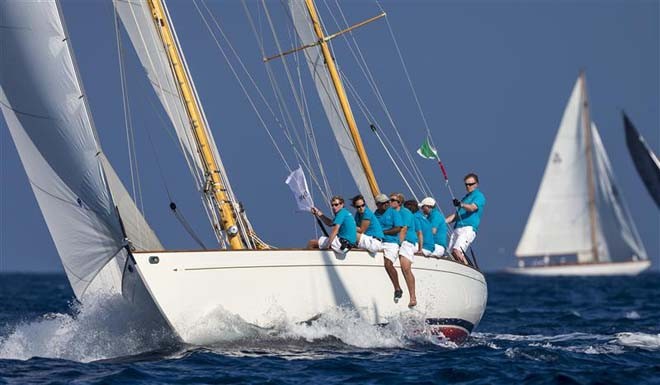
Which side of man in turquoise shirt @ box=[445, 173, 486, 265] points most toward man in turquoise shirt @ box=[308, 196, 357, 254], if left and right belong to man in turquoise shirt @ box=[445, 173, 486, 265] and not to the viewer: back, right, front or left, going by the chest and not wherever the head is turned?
front

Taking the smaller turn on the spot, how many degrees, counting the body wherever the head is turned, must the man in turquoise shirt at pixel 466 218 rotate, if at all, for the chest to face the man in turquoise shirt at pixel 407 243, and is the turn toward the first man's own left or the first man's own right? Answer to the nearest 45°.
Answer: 0° — they already face them

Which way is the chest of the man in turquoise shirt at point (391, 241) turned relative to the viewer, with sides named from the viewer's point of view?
facing the viewer and to the left of the viewer

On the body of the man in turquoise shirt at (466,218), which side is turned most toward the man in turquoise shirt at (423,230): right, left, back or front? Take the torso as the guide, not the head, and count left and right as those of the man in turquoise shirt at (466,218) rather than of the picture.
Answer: front

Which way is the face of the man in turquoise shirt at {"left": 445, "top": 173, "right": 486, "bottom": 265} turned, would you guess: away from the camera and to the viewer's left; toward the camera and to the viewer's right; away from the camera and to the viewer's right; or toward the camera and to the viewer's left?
toward the camera and to the viewer's left
